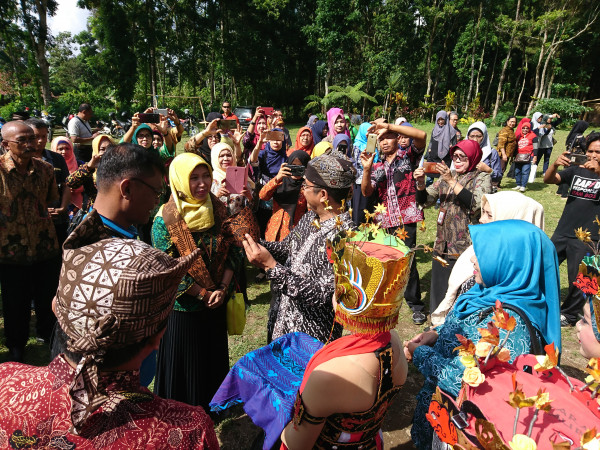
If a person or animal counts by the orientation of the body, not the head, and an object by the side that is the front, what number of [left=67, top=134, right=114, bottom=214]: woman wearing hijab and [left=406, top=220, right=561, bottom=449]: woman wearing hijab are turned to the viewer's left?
1

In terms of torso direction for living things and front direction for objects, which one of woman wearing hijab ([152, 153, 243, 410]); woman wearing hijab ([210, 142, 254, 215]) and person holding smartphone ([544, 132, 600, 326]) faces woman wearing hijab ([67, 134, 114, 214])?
the person holding smartphone

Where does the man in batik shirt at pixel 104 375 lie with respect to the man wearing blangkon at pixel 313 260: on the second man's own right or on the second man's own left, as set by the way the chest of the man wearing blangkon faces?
on the second man's own left

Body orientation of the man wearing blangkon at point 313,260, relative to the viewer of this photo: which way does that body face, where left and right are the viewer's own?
facing to the left of the viewer

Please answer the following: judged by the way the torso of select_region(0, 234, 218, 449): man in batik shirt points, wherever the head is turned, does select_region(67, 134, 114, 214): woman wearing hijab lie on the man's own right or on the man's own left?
on the man's own left

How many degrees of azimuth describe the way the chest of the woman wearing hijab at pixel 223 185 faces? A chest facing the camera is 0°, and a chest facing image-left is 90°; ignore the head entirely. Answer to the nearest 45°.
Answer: approximately 315°

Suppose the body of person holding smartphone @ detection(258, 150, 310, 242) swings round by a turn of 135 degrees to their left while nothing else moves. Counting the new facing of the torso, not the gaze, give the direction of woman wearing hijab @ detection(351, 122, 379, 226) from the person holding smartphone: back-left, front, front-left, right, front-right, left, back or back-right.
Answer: front

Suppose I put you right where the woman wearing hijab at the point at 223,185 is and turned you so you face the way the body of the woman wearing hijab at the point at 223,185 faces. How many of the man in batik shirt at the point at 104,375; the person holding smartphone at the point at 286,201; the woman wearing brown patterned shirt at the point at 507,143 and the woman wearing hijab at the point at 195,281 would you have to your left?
2

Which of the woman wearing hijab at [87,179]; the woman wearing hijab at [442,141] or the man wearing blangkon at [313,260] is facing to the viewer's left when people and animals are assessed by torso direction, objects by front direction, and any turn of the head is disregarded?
the man wearing blangkon

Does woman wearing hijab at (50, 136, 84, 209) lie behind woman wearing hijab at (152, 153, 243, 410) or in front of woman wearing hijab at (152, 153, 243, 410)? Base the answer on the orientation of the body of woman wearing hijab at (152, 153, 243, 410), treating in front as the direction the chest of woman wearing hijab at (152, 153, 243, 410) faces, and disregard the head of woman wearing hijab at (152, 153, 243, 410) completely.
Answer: behind

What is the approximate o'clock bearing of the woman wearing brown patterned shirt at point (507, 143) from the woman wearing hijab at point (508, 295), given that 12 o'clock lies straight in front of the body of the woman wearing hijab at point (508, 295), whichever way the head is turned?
the woman wearing brown patterned shirt at point (507, 143) is roughly at 3 o'clock from the woman wearing hijab at point (508, 295).

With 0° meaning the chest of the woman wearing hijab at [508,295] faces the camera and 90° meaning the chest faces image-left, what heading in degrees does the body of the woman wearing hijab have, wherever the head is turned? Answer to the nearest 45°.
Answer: approximately 90°

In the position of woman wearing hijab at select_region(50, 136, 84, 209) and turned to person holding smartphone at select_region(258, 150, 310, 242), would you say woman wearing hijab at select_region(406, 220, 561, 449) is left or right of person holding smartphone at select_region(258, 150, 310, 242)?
right

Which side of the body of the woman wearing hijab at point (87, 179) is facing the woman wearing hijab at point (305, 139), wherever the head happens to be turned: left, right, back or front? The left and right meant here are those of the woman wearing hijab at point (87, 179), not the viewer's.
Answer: left
